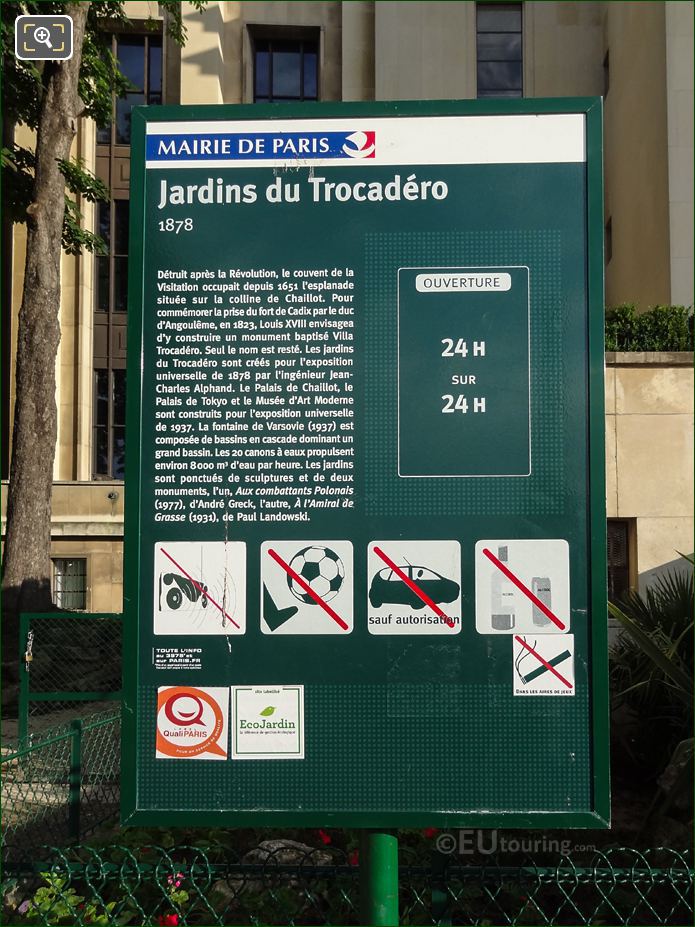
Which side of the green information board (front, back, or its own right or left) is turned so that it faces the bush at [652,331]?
back

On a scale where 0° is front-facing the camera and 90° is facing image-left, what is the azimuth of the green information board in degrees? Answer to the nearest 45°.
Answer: approximately 0°

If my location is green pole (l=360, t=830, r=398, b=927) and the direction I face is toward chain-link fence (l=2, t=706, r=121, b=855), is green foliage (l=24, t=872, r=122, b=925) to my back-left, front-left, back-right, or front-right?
front-left

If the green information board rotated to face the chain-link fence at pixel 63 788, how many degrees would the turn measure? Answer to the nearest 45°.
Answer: approximately 135° to its right

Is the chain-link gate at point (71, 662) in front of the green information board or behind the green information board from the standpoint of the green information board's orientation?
behind
